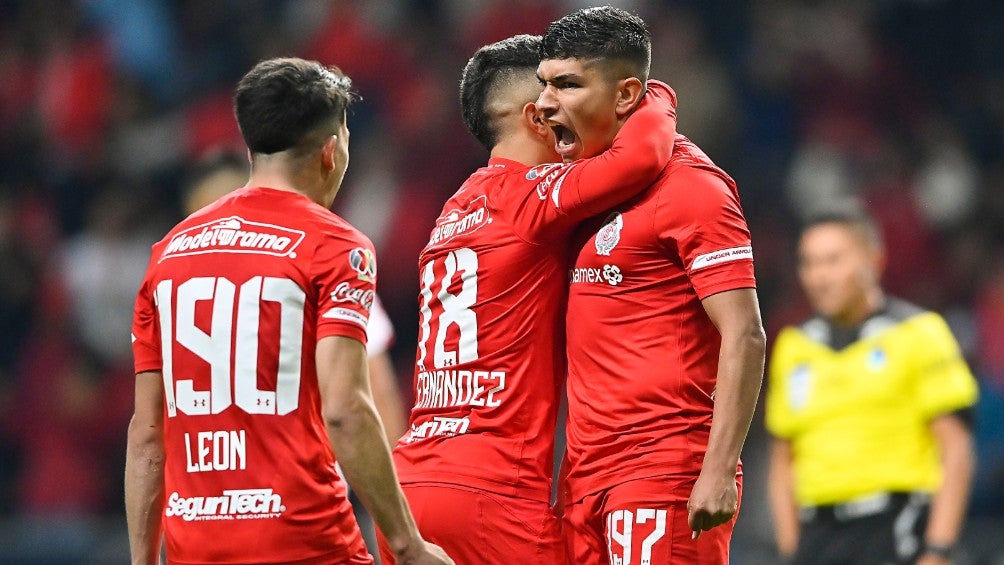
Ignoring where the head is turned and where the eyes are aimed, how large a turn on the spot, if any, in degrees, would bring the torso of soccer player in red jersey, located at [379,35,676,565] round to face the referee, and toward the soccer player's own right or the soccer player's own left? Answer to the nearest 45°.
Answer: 0° — they already face them

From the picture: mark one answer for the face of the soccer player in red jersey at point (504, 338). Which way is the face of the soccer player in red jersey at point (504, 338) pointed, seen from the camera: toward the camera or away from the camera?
away from the camera

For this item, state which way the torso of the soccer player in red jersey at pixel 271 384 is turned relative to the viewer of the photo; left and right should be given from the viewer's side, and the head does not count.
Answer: facing away from the viewer and to the right of the viewer

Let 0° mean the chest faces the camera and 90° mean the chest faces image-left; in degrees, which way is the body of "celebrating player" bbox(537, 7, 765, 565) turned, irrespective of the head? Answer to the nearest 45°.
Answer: approximately 45°

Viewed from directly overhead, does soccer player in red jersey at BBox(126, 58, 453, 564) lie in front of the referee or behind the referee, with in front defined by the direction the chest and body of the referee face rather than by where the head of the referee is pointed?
in front

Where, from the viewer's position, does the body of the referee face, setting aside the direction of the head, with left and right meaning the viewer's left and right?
facing the viewer and to the left of the viewer

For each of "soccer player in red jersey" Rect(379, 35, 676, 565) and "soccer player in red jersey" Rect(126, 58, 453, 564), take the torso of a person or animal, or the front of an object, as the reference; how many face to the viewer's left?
0

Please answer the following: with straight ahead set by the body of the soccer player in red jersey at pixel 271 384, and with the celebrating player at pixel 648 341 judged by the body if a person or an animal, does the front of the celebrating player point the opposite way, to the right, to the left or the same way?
the opposite way

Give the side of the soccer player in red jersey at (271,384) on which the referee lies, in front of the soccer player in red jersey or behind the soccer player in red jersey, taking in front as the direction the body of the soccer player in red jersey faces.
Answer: in front

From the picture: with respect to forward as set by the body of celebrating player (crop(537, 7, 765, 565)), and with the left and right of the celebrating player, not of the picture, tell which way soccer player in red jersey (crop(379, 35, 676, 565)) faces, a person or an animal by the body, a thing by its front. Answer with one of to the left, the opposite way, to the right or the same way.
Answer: the opposite way

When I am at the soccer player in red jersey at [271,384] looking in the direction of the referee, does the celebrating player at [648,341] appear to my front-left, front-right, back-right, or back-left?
front-right

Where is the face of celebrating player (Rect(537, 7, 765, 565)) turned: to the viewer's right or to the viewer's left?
to the viewer's left

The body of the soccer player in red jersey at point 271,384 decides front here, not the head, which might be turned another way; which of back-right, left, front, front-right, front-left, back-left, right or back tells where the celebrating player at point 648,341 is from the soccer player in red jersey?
front-right

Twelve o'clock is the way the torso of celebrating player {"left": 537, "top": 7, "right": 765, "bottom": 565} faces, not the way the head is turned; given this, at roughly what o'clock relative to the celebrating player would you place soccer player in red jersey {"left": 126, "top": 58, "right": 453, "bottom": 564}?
The soccer player in red jersey is roughly at 1 o'clock from the celebrating player.

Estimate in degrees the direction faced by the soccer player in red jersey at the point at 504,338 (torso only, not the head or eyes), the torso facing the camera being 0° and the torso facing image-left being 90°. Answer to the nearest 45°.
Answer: approximately 225°

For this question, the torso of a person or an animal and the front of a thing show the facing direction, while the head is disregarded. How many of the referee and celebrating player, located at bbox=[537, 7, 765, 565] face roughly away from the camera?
0
